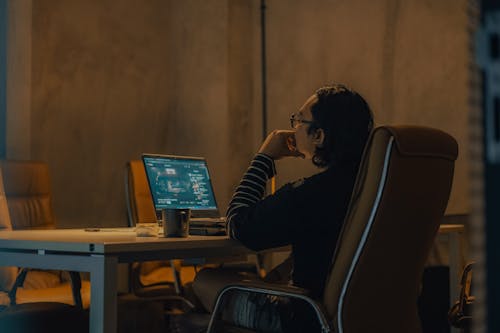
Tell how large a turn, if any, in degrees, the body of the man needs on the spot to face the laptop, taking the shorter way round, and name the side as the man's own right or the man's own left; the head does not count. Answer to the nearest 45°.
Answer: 0° — they already face it

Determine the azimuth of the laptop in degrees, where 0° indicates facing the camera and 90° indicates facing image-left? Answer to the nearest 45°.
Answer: approximately 315°

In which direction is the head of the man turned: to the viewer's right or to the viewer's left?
to the viewer's left

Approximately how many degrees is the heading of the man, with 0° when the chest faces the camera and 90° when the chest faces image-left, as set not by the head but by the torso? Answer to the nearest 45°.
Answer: approximately 135°

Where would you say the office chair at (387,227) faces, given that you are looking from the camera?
facing away from the viewer and to the left of the viewer

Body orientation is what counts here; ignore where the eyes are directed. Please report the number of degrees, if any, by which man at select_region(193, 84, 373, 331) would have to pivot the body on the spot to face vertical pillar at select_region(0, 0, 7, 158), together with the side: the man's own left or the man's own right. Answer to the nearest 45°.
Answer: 0° — they already face it

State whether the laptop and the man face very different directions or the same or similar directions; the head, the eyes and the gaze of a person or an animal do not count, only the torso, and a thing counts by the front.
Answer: very different directions

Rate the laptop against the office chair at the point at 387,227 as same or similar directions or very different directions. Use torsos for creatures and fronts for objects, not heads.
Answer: very different directions

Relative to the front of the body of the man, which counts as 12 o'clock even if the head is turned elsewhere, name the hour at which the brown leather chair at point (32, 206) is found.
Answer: The brown leather chair is roughly at 12 o'clock from the man.

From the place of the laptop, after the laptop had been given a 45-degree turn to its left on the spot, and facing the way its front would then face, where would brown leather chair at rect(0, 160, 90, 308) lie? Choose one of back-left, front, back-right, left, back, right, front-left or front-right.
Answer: back-left

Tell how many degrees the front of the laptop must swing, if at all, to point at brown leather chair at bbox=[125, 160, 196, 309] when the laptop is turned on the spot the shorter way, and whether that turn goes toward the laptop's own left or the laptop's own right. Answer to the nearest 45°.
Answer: approximately 135° to the laptop's own left

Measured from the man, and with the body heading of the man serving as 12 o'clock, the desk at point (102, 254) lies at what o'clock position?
The desk is roughly at 10 o'clock from the man.
